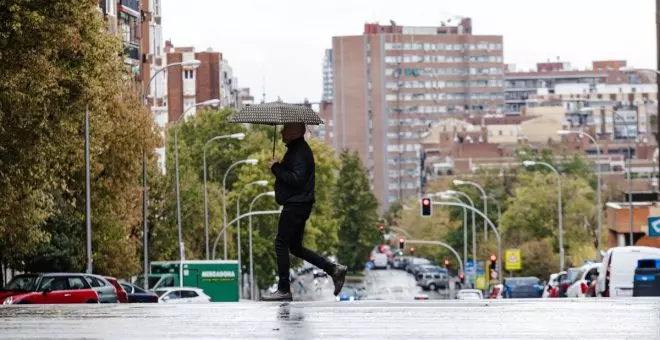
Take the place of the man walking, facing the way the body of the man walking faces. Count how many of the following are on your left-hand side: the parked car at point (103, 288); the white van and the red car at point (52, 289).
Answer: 0

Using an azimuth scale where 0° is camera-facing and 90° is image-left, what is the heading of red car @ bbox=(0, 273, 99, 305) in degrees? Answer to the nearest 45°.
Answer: approximately 45°

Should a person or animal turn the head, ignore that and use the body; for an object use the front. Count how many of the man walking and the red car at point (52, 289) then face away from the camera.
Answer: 0

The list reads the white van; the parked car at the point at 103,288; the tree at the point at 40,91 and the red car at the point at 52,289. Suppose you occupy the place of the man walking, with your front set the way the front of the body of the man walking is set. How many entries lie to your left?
0

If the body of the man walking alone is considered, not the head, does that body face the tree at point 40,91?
no
